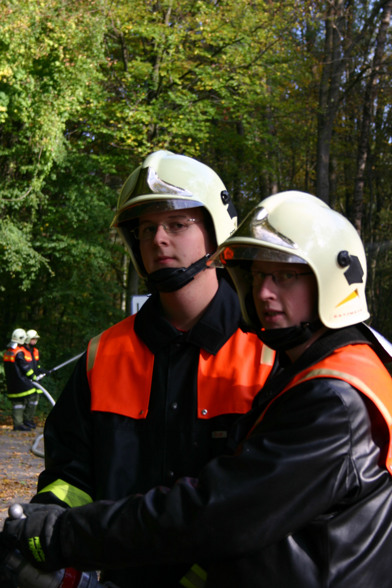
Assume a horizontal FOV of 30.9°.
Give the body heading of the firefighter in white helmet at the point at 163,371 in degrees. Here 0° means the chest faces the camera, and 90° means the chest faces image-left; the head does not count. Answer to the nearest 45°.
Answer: approximately 0°

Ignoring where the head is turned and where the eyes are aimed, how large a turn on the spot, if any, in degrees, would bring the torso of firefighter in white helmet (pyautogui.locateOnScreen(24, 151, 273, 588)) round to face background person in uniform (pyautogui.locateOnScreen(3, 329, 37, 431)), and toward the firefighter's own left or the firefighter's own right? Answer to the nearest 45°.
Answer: approximately 180°

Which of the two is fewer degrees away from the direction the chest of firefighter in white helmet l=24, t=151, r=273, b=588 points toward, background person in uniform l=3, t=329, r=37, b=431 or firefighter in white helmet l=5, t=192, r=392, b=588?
the firefighter in white helmet

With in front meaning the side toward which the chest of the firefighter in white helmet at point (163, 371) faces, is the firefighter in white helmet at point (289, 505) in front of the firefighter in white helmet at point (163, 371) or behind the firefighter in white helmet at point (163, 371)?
in front
